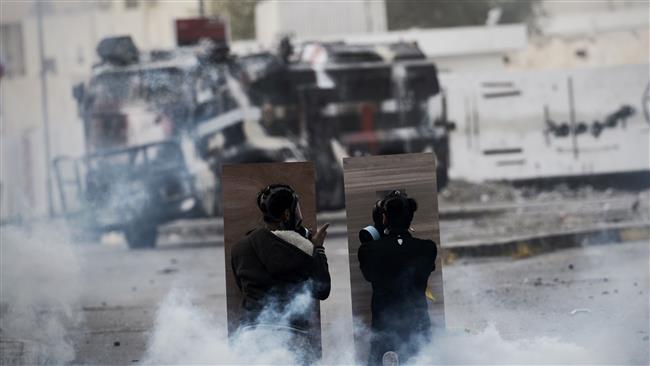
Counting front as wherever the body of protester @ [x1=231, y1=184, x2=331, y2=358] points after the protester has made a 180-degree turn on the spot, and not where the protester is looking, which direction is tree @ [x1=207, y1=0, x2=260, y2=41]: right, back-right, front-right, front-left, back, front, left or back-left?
back-right

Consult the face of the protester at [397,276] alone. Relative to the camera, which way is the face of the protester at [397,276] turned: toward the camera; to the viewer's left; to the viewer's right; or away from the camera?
away from the camera

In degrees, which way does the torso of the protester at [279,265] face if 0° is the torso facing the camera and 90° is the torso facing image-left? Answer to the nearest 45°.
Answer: approximately 225°

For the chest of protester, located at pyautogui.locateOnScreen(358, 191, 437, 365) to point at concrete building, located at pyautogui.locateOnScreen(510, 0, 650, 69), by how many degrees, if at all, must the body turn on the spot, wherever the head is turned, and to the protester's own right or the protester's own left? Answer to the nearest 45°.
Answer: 0° — they already face it

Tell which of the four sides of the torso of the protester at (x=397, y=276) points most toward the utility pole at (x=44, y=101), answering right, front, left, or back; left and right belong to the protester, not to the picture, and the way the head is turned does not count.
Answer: front

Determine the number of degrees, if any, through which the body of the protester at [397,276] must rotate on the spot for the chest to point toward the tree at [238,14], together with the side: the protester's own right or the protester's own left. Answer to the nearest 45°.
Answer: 0° — they already face it

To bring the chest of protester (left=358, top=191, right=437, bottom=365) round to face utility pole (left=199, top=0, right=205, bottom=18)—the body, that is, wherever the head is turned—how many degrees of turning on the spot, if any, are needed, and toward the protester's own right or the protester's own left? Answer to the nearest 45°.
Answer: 0° — they already face it

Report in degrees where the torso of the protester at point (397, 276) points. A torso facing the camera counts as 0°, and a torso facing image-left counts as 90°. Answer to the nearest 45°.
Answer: approximately 180°

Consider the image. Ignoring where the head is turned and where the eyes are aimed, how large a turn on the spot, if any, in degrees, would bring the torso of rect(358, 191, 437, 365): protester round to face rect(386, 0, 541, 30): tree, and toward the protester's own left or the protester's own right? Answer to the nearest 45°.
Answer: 0° — they already face it

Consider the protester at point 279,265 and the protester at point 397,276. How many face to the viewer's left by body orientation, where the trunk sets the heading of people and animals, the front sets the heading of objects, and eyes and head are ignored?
0

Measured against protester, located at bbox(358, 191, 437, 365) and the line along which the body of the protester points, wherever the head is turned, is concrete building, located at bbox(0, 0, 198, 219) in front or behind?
in front
